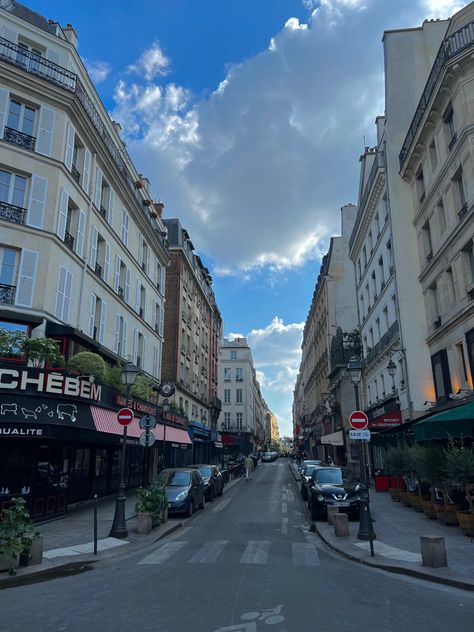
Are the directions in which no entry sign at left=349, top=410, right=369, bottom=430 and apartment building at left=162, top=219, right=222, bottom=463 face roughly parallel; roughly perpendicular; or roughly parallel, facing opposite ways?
roughly perpendicular

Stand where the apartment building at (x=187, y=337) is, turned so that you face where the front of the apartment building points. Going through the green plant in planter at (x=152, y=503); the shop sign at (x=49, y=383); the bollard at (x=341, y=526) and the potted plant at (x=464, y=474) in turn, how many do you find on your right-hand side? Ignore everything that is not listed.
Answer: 4

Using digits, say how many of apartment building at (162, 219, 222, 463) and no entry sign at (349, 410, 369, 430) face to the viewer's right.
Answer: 1

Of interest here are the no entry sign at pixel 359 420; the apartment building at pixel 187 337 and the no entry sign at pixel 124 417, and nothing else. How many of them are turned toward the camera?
2

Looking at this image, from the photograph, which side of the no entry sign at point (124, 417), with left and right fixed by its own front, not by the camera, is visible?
front

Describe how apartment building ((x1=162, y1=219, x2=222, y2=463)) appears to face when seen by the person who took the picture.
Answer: facing to the right of the viewer

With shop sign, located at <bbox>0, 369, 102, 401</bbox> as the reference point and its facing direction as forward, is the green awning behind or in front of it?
in front

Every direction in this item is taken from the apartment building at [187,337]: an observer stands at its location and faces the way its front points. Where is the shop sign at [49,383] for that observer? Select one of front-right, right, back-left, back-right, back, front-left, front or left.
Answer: right

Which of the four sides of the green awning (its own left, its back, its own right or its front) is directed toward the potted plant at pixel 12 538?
front

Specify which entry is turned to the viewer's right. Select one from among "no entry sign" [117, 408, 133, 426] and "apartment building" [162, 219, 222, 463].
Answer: the apartment building

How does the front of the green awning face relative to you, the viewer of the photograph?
facing the viewer and to the left of the viewer

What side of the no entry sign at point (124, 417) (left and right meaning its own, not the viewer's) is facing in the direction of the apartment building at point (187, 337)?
back

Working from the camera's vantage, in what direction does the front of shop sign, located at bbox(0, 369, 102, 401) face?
facing the viewer and to the right of the viewer

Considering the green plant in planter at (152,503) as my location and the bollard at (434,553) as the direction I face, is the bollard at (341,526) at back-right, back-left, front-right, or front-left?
front-left

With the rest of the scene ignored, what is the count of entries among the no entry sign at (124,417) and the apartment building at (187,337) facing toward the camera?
1

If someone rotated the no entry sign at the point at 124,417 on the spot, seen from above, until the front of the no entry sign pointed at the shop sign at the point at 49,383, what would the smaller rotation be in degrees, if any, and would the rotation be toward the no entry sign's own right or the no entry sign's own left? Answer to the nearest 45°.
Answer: approximately 135° to the no entry sign's own right

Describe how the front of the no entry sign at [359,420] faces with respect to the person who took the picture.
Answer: facing the viewer

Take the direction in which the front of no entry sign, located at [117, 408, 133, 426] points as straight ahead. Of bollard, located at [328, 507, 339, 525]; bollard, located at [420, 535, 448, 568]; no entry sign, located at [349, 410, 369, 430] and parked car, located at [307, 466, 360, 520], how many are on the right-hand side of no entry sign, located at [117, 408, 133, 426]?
0

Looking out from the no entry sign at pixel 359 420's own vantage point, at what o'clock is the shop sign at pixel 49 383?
The shop sign is roughly at 3 o'clock from the no entry sign.

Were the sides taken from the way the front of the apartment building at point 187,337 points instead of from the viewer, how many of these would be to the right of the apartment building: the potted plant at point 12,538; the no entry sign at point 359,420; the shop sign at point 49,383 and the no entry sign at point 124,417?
4

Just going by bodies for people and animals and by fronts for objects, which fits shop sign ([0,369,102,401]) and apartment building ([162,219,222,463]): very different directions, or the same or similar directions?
same or similar directions
